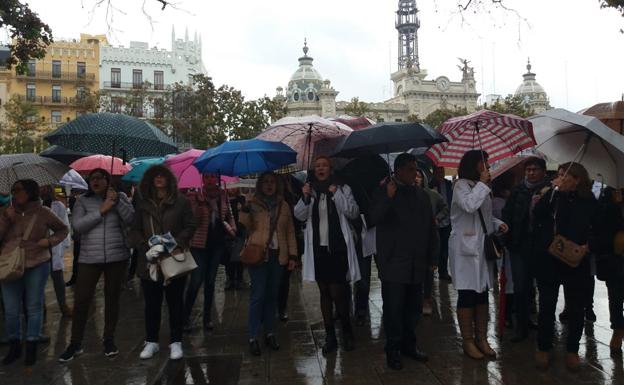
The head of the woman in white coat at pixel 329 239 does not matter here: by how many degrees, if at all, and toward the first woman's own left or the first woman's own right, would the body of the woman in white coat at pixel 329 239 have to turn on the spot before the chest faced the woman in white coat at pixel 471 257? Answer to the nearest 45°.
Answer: approximately 90° to the first woman's own left

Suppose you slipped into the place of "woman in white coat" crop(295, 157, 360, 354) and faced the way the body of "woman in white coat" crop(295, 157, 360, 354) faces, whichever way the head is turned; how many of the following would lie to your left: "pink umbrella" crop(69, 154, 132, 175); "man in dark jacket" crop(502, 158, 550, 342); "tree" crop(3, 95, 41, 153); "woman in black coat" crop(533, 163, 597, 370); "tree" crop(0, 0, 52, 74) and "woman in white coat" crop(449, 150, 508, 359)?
3

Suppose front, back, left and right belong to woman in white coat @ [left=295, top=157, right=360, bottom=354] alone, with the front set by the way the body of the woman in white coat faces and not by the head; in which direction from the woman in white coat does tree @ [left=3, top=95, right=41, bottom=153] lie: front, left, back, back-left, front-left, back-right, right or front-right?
back-right

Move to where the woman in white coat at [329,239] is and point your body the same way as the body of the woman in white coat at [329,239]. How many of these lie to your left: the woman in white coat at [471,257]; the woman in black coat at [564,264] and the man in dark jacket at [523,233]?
3

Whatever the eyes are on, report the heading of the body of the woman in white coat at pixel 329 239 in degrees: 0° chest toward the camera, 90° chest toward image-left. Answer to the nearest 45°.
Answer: approximately 0°

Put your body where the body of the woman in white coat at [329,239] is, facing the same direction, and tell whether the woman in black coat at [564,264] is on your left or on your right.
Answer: on your left

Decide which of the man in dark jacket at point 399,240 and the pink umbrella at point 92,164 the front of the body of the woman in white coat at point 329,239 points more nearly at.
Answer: the man in dark jacket

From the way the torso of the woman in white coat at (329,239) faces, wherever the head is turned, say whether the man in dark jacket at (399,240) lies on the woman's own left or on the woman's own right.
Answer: on the woman's own left

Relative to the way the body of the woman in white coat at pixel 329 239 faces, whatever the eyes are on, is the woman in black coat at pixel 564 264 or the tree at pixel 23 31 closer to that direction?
the woman in black coat
